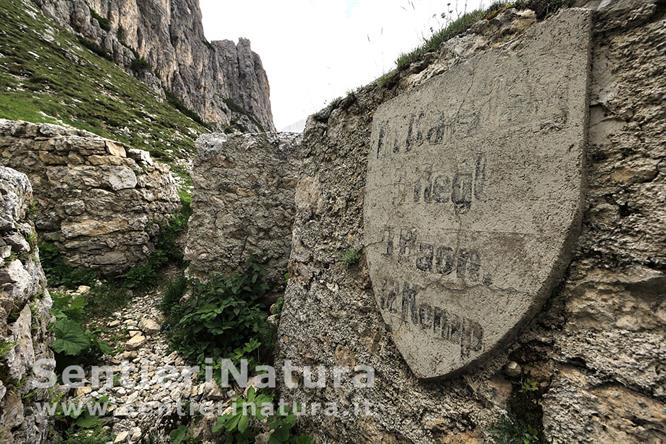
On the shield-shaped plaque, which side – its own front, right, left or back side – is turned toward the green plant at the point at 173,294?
right

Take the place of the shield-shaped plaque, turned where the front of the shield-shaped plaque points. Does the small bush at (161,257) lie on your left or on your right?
on your right

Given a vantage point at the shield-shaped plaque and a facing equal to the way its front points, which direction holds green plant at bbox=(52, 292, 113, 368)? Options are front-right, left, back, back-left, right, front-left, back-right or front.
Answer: front-right

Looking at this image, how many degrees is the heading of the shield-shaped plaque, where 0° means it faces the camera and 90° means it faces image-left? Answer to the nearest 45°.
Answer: approximately 45°

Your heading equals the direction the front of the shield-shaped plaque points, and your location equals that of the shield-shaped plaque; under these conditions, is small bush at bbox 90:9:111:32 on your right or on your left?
on your right

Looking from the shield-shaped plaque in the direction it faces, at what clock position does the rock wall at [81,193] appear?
The rock wall is roughly at 2 o'clock from the shield-shaped plaque.

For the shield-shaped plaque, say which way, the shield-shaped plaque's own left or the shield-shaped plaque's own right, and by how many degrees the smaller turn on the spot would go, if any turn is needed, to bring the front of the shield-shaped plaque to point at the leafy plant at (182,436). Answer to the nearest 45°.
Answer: approximately 45° to the shield-shaped plaque's own right

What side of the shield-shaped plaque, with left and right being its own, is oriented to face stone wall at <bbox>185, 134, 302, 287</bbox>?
right

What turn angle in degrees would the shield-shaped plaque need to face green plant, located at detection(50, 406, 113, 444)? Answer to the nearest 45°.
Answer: approximately 45° to its right
